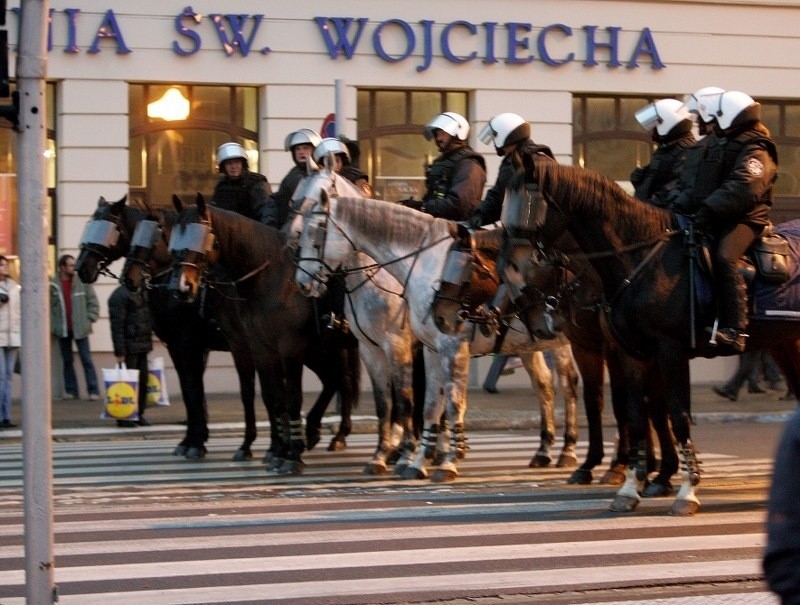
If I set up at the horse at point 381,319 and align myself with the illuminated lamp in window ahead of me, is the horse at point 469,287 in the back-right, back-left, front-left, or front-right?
back-right

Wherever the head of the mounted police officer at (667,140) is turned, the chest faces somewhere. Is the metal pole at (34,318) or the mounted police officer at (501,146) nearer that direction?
the mounted police officer

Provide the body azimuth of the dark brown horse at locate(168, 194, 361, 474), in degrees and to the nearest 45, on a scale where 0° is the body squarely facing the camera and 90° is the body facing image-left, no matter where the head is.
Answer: approximately 45°

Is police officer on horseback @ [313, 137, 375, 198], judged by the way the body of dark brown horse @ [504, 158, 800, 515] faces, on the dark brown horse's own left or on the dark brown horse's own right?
on the dark brown horse's own right

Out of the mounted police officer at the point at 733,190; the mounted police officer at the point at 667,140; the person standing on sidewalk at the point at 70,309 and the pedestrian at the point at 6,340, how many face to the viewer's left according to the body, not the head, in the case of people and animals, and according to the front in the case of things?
2

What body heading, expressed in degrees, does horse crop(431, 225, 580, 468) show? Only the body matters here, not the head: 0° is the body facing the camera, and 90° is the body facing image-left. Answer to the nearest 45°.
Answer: approximately 45°

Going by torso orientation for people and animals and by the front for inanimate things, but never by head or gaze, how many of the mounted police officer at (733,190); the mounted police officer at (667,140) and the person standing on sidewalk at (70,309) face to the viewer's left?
2

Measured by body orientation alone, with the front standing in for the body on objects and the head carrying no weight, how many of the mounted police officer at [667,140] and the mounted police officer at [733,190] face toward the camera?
0

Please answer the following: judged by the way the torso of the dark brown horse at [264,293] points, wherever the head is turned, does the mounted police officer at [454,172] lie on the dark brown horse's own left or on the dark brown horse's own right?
on the dark brown horse's own left

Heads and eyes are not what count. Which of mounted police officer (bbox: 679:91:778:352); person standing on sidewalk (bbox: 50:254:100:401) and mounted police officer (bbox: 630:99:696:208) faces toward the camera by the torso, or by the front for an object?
the person standing on sidewalk
